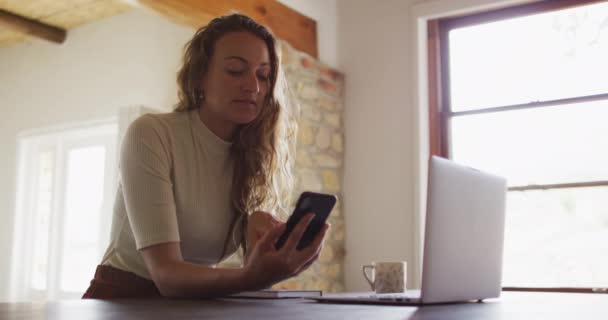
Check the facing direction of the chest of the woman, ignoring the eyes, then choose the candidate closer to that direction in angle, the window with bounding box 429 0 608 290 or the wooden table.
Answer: the wooden table

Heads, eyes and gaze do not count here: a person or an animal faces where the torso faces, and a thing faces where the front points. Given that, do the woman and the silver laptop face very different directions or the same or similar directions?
very different directions

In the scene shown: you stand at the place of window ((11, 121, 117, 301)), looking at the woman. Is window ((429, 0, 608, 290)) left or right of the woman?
left

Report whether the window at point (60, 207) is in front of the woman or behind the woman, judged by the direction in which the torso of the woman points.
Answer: behind

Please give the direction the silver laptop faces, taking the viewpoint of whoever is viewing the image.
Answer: facing away from the viewer and to the left of the viewer

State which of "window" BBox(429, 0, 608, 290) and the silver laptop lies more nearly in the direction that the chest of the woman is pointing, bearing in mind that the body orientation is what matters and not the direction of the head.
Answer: the silver laptop

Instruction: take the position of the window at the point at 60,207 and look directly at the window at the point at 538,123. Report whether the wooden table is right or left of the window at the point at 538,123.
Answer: right

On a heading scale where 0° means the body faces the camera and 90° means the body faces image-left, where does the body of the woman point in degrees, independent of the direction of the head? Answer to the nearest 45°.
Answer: approximately 315°

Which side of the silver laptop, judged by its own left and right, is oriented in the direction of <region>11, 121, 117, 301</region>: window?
front

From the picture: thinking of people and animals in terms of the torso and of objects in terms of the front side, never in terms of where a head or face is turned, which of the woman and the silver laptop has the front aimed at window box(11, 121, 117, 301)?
the silver laptop

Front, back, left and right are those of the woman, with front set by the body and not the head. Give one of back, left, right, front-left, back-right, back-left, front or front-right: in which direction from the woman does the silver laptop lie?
front
